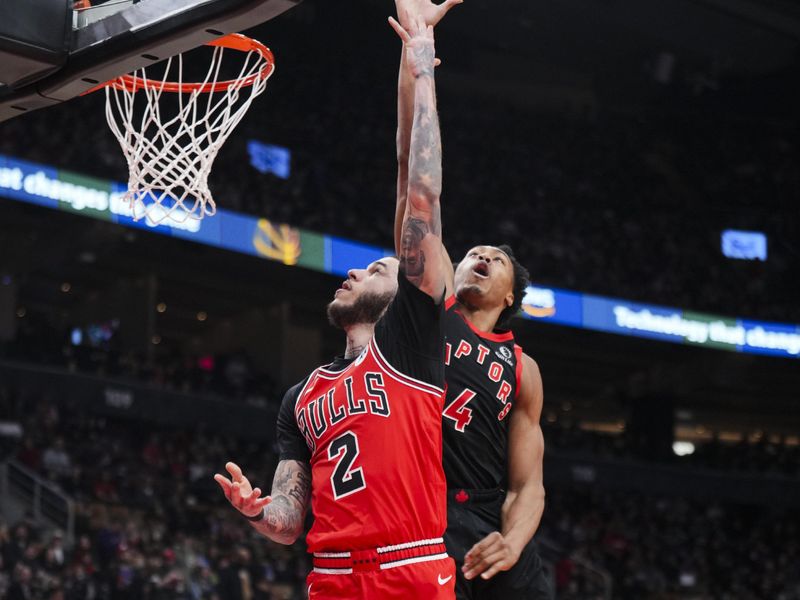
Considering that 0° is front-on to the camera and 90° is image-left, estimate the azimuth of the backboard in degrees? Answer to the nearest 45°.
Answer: approximately 225°

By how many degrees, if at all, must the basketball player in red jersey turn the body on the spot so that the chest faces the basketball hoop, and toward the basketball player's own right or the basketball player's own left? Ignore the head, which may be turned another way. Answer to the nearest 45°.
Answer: approximately 90° to the basketball player's own right

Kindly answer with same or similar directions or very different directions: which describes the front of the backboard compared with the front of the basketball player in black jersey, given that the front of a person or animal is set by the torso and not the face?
very different directions

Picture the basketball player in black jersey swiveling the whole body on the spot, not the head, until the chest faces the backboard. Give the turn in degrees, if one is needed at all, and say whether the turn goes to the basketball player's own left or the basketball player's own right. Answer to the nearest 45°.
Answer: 0° — they already face it

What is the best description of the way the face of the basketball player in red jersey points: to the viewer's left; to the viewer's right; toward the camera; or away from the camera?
to the viewer's left

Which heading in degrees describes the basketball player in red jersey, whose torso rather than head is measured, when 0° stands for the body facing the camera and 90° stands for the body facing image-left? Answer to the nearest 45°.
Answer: approximately 45°

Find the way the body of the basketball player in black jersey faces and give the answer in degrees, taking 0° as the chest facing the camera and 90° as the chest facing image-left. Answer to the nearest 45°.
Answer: approximately 45°

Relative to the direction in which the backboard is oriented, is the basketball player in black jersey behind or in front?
in front

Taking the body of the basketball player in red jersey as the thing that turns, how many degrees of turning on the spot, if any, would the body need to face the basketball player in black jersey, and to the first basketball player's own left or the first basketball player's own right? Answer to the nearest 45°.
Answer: approximately 180°

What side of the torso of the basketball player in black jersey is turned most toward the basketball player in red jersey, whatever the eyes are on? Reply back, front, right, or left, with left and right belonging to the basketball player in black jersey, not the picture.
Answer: front

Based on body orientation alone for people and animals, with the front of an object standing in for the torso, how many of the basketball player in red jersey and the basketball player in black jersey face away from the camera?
0
